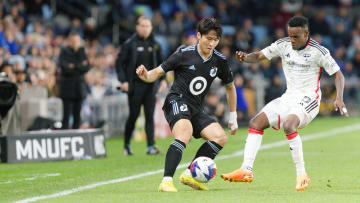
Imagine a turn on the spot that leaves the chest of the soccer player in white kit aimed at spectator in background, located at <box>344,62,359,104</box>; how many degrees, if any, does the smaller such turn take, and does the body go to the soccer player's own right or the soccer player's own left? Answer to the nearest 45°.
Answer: approximately 135° to the soccer player's own right

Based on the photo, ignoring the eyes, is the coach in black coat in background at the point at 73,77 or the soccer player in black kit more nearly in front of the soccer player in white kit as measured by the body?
the soccer player in black kit

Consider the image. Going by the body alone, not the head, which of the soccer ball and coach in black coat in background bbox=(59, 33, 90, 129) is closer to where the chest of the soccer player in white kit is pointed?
the soccer ball

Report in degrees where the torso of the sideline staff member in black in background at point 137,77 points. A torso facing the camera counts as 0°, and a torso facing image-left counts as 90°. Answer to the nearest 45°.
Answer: approximately 315°

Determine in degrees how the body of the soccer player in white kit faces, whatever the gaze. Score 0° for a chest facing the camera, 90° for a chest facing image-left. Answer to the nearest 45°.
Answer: approximately 45°

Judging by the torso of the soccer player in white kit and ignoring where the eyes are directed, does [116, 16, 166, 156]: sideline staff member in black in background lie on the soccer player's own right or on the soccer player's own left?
on the soccer player's own right

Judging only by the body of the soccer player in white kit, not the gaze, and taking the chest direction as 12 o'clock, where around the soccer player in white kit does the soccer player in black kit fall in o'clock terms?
The soccer player in black kit is roughly at 1 o'clock from the soccer player in white kit.

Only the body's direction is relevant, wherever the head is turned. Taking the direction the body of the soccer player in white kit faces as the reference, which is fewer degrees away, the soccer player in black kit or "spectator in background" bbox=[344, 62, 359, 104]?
the soccer player in black kit

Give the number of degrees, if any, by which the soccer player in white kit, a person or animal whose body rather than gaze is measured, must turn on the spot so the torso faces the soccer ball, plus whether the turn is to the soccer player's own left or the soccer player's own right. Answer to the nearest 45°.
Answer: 0° — they already face it
